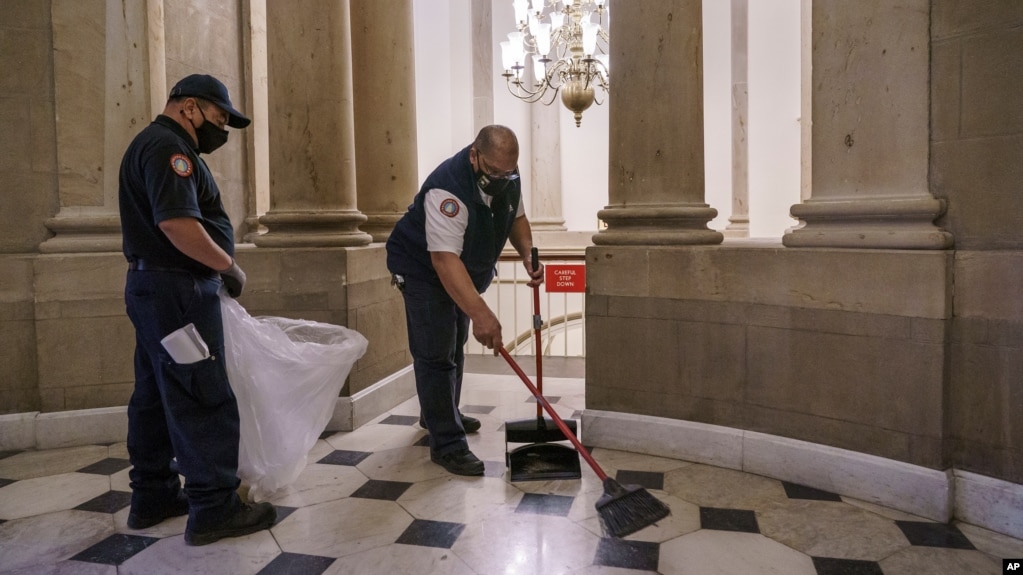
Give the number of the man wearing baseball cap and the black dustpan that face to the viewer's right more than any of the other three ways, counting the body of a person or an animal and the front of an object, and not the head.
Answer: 1

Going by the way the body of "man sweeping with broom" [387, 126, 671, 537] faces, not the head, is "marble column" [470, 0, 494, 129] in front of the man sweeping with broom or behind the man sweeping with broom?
behind

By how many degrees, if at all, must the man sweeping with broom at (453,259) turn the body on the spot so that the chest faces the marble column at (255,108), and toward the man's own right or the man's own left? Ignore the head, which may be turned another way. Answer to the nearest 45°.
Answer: approximately 180°

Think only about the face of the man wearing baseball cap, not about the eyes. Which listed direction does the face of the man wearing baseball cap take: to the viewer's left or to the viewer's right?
to the viewer's right

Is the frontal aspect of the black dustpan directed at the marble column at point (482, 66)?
no

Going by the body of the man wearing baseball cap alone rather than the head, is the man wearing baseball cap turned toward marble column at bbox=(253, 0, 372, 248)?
no

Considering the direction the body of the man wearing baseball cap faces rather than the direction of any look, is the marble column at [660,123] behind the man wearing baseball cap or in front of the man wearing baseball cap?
in front

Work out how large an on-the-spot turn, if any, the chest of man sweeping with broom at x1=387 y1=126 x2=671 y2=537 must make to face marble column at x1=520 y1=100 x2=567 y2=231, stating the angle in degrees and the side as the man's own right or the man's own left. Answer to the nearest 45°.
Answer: approximately 135° to the man's own left

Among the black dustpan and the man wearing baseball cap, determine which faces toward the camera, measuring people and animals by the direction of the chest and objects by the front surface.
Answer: the black dustpan

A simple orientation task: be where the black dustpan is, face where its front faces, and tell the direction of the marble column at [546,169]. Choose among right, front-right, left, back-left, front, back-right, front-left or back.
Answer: back

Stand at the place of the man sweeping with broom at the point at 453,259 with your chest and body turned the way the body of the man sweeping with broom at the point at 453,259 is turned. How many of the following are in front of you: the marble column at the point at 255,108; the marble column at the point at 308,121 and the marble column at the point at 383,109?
0

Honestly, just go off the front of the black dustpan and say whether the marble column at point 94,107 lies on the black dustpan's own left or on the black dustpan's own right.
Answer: on the black dustpan's own right

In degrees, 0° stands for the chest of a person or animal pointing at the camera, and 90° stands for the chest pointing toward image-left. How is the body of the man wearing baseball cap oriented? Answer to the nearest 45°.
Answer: approximately 270°

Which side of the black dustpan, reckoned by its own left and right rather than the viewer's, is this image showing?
front

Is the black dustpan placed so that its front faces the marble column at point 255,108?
no

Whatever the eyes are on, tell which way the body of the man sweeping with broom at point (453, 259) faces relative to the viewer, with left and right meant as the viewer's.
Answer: facing the viewer and to the right of the viewer
